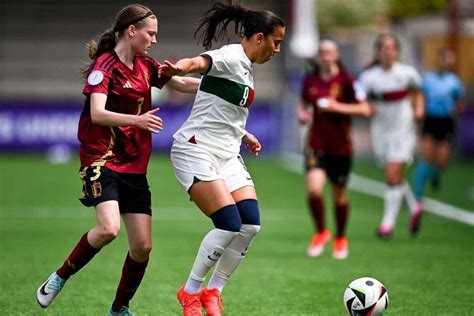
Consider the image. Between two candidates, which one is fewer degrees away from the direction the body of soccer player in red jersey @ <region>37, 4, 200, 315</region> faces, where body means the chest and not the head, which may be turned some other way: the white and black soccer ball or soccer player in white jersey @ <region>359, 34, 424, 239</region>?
the white and black soccer ball

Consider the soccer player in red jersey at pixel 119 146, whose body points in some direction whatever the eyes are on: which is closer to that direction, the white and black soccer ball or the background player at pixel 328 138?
the white and black soccer ball

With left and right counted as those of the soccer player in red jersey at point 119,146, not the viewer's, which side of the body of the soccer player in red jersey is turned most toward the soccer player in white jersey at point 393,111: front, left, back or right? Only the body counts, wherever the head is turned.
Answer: left

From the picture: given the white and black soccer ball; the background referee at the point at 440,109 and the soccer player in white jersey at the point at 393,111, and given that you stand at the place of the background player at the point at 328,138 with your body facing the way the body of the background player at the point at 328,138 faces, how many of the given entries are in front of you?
1

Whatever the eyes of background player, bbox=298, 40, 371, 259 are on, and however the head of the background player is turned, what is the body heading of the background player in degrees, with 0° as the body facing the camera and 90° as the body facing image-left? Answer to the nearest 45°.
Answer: approximately 0°

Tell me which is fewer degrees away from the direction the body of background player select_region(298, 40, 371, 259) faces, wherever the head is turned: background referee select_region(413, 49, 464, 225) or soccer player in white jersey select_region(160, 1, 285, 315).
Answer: the soccer player in white jersey

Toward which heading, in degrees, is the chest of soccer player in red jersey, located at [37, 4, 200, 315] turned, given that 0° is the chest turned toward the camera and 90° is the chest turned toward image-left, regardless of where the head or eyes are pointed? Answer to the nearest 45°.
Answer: approximately 315°
